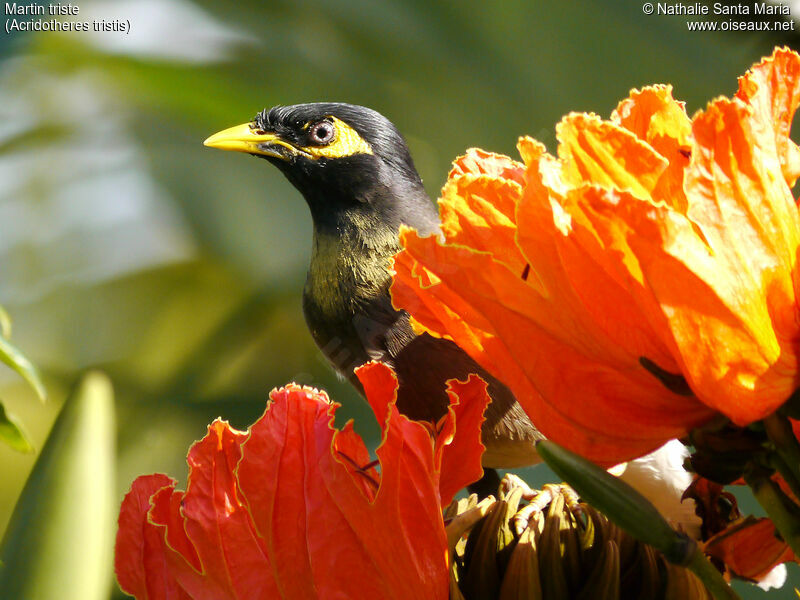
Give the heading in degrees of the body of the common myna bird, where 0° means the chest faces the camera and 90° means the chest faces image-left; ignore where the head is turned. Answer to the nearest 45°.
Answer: approximately 90°

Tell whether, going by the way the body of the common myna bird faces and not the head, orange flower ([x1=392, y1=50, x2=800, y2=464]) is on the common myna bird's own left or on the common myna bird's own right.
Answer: on the common myna bird's own left
